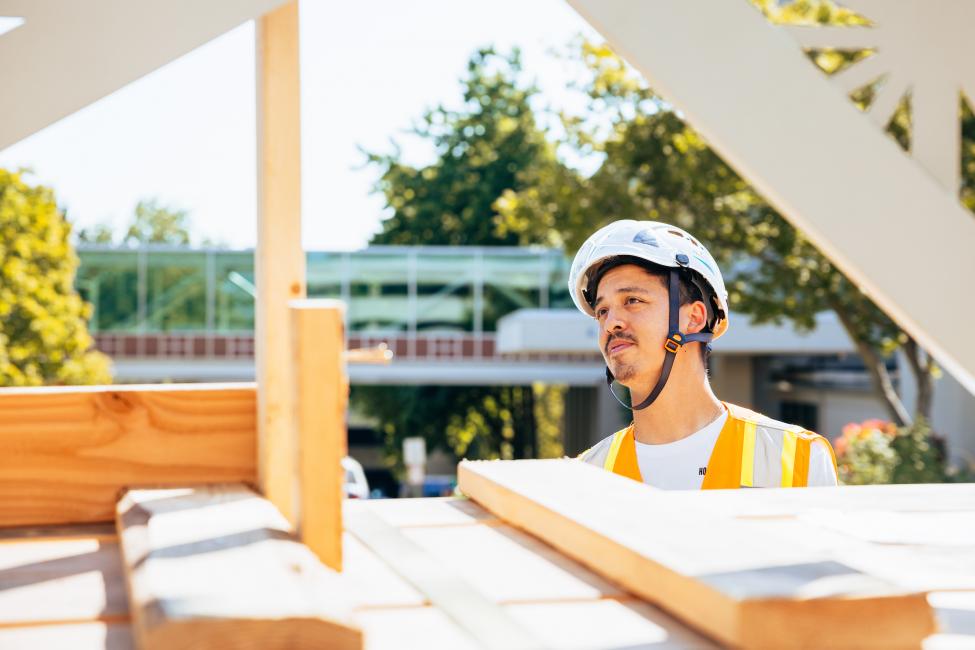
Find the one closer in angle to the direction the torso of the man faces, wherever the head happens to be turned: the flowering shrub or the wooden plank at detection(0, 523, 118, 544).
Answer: the wooden plank

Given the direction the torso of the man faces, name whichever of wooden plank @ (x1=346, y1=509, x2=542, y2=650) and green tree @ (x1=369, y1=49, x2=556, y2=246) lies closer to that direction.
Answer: the wooden plank

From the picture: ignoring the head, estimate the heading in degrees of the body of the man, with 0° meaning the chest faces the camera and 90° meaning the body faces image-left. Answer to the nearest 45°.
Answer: approximately 45°

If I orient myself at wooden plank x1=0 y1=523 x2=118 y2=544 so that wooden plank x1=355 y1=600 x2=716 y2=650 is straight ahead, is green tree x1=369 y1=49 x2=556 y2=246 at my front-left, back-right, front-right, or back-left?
back-left

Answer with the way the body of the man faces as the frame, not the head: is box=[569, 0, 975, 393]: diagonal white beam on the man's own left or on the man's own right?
on the man's own left

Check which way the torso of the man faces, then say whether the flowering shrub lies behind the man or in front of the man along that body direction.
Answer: behind
